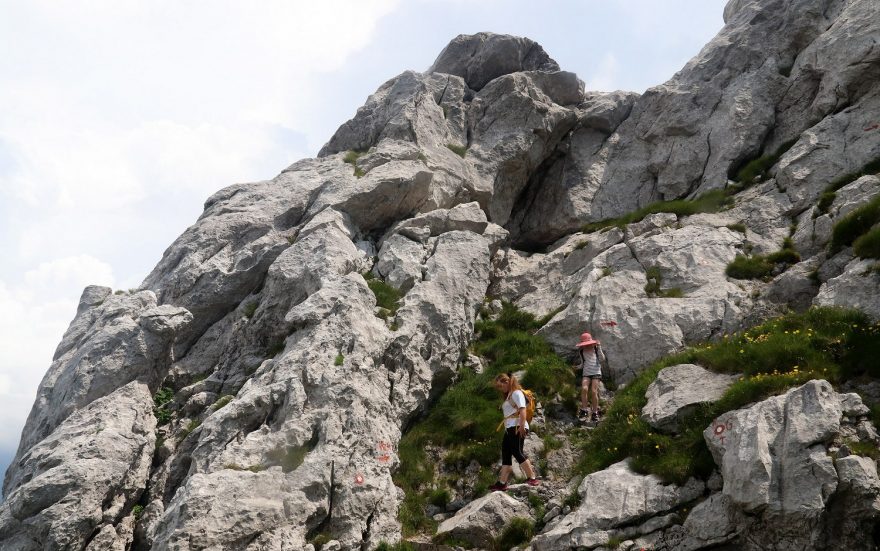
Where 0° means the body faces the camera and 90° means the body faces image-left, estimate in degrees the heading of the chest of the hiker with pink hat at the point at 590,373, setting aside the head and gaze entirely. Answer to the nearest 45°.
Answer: approximately 45°

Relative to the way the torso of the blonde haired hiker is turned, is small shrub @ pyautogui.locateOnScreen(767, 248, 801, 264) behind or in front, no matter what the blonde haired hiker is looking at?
behind

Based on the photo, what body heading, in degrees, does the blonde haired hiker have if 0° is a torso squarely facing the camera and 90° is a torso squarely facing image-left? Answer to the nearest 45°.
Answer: approximately 90°

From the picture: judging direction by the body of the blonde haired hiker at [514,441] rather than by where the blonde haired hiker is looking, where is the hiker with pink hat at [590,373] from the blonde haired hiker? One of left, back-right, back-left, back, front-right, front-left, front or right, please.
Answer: back-right

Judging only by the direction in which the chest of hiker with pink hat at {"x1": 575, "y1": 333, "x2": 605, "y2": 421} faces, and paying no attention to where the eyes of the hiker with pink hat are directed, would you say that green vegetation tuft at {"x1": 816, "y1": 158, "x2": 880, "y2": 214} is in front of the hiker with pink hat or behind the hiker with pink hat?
behind

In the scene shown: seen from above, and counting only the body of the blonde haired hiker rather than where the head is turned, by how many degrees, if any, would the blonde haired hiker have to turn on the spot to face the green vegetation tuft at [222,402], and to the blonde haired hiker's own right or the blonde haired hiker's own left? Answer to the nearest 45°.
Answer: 0° — they already face it

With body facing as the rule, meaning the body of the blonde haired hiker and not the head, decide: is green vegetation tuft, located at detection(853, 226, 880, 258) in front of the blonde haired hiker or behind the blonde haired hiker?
behind
